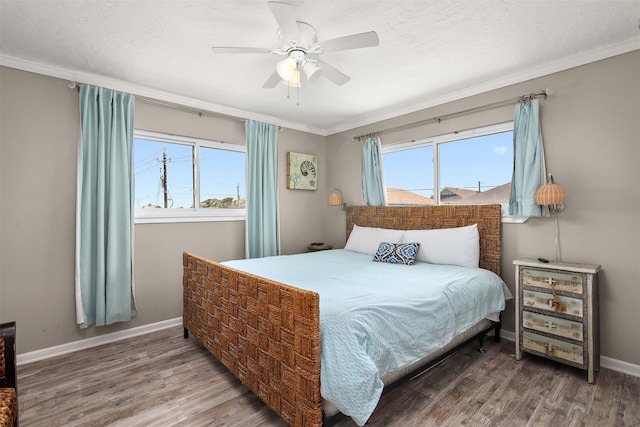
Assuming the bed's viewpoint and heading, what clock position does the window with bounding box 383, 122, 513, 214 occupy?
The window is roughly at 6 o'clock from the bed.

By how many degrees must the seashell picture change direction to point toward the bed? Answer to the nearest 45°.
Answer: approximately 45° to its right

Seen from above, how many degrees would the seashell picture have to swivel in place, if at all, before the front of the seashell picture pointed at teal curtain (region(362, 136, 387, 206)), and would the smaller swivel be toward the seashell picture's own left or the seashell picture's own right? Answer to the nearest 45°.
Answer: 0° — it already faces it

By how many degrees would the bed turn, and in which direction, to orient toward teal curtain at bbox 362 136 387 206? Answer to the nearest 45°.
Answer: approximately 135° to its right

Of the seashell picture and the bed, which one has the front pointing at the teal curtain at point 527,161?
the seashell picture

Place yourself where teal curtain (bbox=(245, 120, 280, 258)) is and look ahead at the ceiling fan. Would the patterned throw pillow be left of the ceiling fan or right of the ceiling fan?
left

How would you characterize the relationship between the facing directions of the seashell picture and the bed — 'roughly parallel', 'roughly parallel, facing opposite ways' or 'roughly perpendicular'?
roughly perpendicular

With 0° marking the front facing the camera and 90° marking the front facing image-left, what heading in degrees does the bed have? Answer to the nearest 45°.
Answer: approximately 45°

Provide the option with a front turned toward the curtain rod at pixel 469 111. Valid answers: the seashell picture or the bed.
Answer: the seashell picture

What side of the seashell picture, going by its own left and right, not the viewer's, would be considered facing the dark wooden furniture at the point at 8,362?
right

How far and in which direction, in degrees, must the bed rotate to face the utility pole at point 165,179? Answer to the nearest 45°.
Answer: approximately 90° to its right

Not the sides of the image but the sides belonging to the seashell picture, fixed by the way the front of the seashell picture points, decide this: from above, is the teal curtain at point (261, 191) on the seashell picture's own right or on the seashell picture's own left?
on the seashell picture's own right
